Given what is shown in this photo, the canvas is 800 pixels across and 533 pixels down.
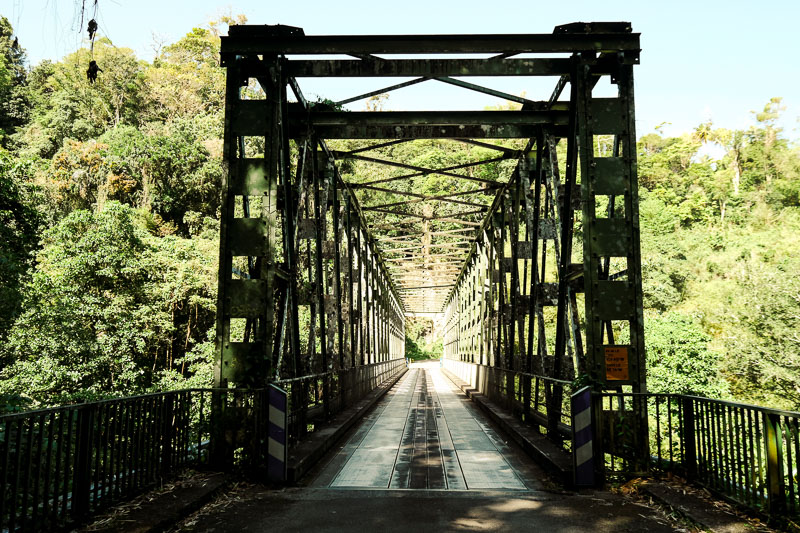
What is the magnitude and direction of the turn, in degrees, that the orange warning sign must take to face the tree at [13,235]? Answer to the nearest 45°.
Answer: approximately 90° to its right

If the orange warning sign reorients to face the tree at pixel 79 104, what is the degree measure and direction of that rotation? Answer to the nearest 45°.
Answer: approximately 135° to its right

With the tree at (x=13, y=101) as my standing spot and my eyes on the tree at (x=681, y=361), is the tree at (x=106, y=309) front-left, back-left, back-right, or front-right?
front-right

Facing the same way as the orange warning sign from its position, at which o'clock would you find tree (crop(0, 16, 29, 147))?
The tree is roughly at 4 o'clock from the orange warning sign.

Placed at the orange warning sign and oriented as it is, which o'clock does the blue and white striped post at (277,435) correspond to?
The blue and white striped post is roughly at 2 o'clock from the orange warning sign.

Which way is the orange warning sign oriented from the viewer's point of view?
toward the camera
